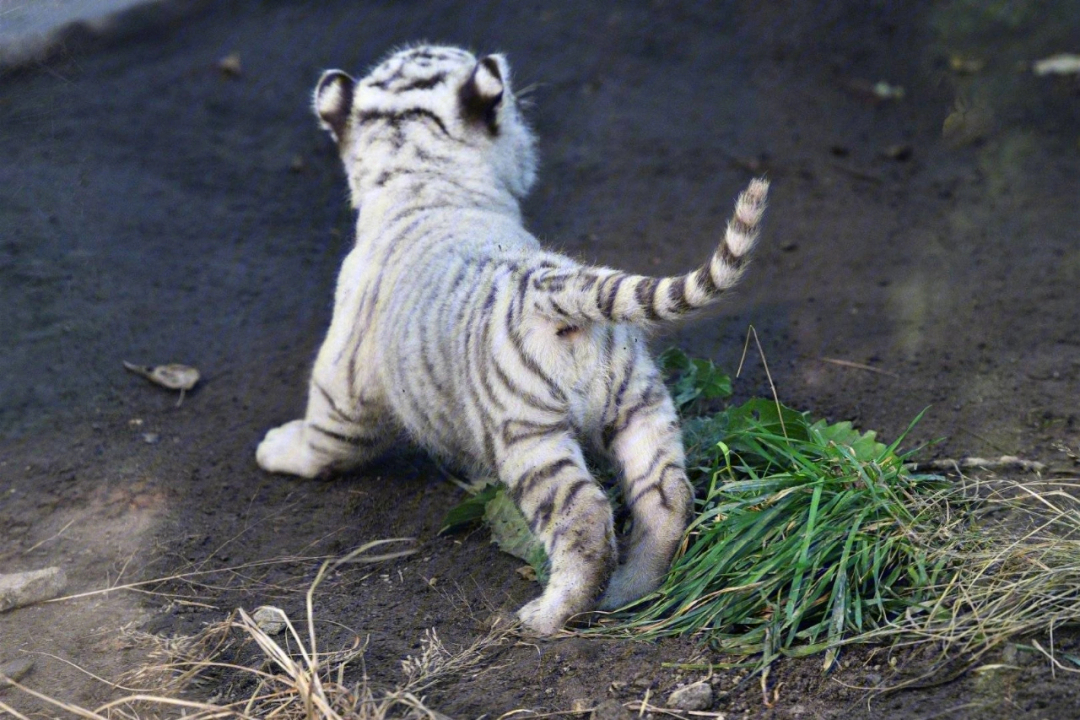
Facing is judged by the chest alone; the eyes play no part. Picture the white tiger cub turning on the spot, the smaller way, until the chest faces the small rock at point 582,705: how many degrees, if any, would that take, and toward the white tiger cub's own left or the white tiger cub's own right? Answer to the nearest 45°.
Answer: approximately 135° to the white tiger cub's own left

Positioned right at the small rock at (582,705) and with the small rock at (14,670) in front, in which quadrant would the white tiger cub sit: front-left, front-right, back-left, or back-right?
front-right

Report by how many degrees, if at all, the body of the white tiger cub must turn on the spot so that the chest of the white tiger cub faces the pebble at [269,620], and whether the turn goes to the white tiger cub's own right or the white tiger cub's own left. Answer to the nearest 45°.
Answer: approximately 90° to the white tiger cub's own left

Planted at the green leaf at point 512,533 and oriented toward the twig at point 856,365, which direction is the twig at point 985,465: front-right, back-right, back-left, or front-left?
front-right

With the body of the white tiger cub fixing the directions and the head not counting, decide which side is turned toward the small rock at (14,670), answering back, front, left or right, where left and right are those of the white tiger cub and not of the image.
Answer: left

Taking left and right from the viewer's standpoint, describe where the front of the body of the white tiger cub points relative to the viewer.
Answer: facing away from the viewer and to the left of the viewer

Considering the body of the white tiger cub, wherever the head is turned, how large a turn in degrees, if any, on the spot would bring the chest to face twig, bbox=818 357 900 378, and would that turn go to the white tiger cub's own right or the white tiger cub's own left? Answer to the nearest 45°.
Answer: approximately 90° to the white tiger cub's own right

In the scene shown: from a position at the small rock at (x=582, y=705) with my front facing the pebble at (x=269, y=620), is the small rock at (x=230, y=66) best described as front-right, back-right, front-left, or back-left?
front-right

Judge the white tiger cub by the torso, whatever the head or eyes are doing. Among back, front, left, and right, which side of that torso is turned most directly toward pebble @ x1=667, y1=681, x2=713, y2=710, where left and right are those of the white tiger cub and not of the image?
back

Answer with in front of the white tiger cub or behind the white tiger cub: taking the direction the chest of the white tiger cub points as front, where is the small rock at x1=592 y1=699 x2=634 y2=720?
behind

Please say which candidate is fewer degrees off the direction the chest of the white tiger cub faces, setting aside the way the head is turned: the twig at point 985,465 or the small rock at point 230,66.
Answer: the small rock
